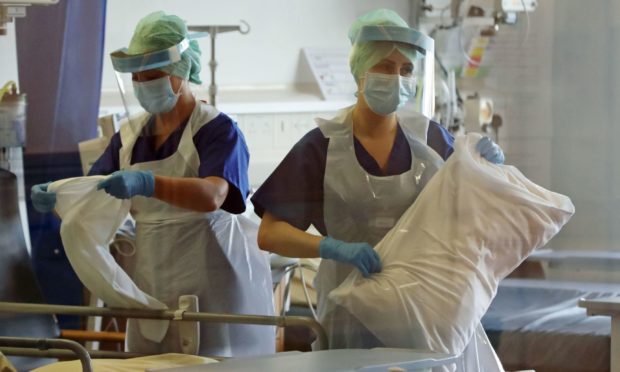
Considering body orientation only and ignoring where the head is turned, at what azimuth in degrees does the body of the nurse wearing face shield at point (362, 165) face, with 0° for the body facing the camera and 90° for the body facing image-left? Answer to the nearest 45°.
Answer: approximately 315°

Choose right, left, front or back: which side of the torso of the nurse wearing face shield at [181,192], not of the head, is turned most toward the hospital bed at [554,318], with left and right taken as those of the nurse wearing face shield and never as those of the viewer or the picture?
left

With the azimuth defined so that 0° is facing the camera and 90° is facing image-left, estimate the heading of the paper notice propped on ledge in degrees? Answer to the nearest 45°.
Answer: approximately 0°

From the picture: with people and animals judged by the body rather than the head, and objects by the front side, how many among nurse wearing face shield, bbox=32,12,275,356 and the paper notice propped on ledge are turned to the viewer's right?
0
